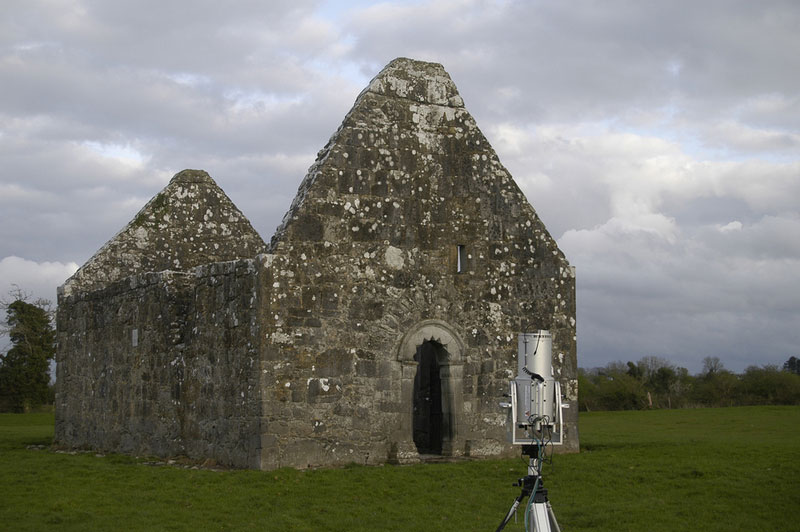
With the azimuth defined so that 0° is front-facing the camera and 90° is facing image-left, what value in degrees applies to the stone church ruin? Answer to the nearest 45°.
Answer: approximately 315°

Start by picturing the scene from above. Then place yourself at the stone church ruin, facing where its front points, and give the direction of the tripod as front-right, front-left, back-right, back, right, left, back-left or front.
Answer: front-right
